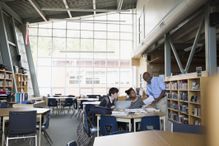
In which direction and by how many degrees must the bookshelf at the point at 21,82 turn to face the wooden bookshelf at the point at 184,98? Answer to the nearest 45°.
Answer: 0° — it already faces it

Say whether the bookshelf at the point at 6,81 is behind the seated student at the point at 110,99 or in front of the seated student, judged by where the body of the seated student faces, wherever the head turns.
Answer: behind

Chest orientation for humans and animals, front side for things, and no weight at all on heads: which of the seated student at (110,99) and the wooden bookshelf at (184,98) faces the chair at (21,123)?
the wooden bookshelf

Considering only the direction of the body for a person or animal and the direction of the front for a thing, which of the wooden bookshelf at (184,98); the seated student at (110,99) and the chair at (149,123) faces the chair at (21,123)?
the wooden bookshelf

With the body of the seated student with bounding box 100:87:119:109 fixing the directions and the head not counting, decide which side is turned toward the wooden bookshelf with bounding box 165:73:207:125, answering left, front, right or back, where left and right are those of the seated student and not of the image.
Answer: front

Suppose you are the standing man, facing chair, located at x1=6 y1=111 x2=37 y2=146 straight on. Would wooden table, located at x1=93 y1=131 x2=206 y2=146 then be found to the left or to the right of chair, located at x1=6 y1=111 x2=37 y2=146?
left

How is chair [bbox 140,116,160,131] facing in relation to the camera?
away from the camera

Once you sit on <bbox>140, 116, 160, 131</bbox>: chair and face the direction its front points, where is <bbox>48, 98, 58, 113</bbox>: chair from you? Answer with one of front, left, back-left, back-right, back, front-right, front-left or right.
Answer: front-left

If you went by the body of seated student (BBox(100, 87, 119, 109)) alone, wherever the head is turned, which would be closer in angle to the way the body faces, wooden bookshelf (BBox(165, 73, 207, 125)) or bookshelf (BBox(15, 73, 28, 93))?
the wooden bookshelf

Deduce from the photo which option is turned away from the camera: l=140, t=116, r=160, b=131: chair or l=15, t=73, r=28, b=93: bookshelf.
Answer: the chair

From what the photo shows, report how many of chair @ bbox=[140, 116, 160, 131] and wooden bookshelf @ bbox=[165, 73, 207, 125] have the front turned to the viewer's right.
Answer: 0

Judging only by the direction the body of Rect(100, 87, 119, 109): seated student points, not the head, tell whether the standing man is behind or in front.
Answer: in front

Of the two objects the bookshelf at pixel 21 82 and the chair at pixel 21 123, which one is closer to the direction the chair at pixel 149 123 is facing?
the bookshelf

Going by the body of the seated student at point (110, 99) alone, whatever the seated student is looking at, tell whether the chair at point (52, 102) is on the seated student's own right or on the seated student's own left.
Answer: on the seated student's own left

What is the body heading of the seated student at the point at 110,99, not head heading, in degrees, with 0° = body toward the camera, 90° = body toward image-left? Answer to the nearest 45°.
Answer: approximately 270°
